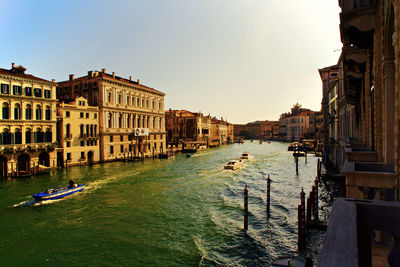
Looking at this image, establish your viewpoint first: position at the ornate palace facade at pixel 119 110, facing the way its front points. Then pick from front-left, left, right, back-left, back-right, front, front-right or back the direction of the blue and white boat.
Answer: front-right

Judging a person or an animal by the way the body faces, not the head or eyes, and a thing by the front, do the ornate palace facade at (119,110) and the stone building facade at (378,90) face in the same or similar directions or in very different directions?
very different directions

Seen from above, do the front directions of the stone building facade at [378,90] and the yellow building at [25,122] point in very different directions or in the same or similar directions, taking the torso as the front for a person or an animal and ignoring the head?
very different directions

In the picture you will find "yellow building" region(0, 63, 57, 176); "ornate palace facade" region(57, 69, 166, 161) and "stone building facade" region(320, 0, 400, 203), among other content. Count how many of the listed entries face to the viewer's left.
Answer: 1

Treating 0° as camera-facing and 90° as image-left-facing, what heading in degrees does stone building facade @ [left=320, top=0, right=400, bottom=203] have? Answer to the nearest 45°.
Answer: approximately 90°

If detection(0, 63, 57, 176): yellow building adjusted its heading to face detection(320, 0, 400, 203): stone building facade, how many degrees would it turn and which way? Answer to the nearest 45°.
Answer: approximately 45° to its right

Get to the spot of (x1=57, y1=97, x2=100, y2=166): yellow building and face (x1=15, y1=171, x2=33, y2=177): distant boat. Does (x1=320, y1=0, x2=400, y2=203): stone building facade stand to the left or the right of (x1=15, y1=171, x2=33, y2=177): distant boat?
left

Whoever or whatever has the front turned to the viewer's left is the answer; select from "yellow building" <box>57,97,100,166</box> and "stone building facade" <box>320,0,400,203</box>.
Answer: the stone building facade

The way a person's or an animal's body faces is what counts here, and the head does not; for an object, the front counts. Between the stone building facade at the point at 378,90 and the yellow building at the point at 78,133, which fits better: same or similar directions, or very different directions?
very different directions

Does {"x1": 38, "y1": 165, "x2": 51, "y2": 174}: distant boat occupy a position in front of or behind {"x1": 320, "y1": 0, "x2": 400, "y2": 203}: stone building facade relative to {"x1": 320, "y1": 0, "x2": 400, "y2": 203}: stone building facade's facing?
in front

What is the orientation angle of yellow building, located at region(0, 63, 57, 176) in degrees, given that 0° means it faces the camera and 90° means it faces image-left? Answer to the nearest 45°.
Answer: approximately 315°

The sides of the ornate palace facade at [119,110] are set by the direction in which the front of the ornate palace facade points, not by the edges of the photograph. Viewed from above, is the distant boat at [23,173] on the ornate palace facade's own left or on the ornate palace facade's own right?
on the ornate palace facade's own right

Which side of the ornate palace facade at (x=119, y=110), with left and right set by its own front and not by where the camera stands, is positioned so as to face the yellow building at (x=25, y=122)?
right

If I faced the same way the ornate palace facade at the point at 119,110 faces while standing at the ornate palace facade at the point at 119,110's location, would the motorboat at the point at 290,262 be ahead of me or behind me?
ahead

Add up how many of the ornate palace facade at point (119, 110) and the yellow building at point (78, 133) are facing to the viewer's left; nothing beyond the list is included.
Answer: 0

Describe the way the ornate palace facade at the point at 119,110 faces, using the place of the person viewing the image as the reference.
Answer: facing the viewer and to the right of the viewer
